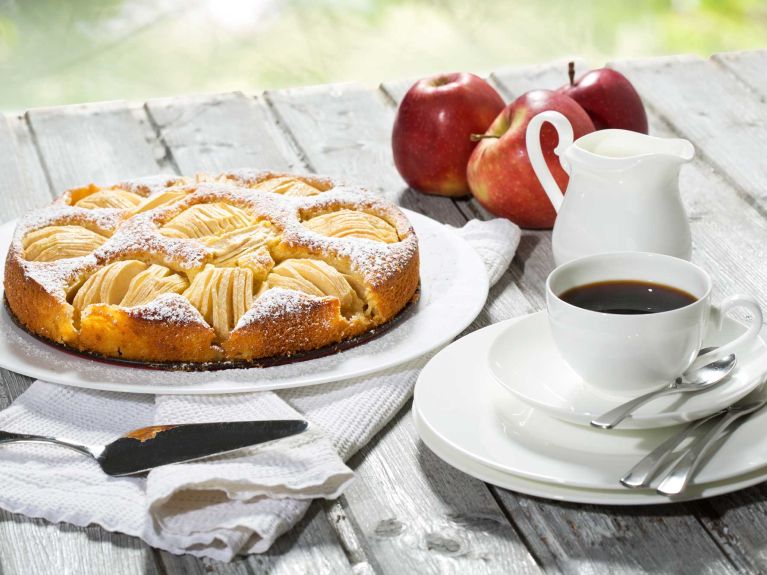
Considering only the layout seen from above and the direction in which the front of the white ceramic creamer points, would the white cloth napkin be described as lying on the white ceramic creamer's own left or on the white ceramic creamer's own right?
on the white ceramic creamer's own right

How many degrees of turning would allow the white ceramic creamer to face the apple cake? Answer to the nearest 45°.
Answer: approximately 180°

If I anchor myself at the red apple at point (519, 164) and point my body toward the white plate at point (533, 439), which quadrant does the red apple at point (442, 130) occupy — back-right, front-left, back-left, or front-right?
back-right

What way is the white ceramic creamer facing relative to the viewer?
to the viewer's right

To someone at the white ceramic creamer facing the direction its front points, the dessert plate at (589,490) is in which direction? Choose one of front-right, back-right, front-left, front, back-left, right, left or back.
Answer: right
